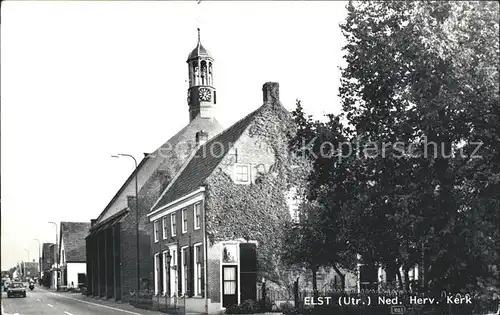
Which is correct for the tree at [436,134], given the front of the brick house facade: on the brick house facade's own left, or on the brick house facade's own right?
on the brick house facade's own left

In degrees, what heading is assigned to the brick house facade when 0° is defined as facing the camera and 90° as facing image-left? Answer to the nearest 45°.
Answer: approximately 45°
